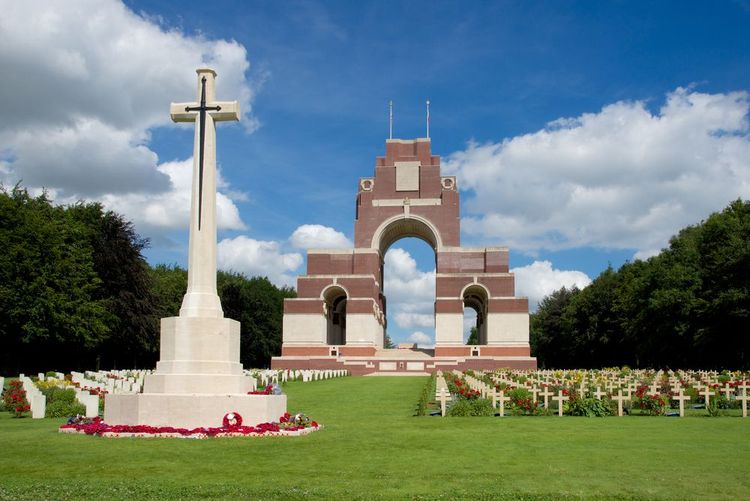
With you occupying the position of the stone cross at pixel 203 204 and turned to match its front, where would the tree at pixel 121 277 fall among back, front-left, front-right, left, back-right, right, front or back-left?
back

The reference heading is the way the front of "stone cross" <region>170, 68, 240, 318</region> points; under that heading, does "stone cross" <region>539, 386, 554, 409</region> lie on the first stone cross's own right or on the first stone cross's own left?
on the first stone cross's own left

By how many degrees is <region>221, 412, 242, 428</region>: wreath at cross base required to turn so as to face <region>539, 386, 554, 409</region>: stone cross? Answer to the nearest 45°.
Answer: approximately 135° to its left

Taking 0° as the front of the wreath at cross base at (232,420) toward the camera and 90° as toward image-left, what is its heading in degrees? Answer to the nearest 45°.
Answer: approximately 0°

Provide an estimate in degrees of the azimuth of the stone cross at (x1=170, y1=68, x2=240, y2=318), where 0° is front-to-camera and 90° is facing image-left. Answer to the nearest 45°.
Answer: approximately 0°

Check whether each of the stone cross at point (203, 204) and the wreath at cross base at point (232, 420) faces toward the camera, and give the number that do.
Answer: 2

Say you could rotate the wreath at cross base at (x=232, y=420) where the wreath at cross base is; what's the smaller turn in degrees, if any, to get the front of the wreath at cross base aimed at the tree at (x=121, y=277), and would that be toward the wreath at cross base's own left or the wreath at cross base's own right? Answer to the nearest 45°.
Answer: approximately 180°
